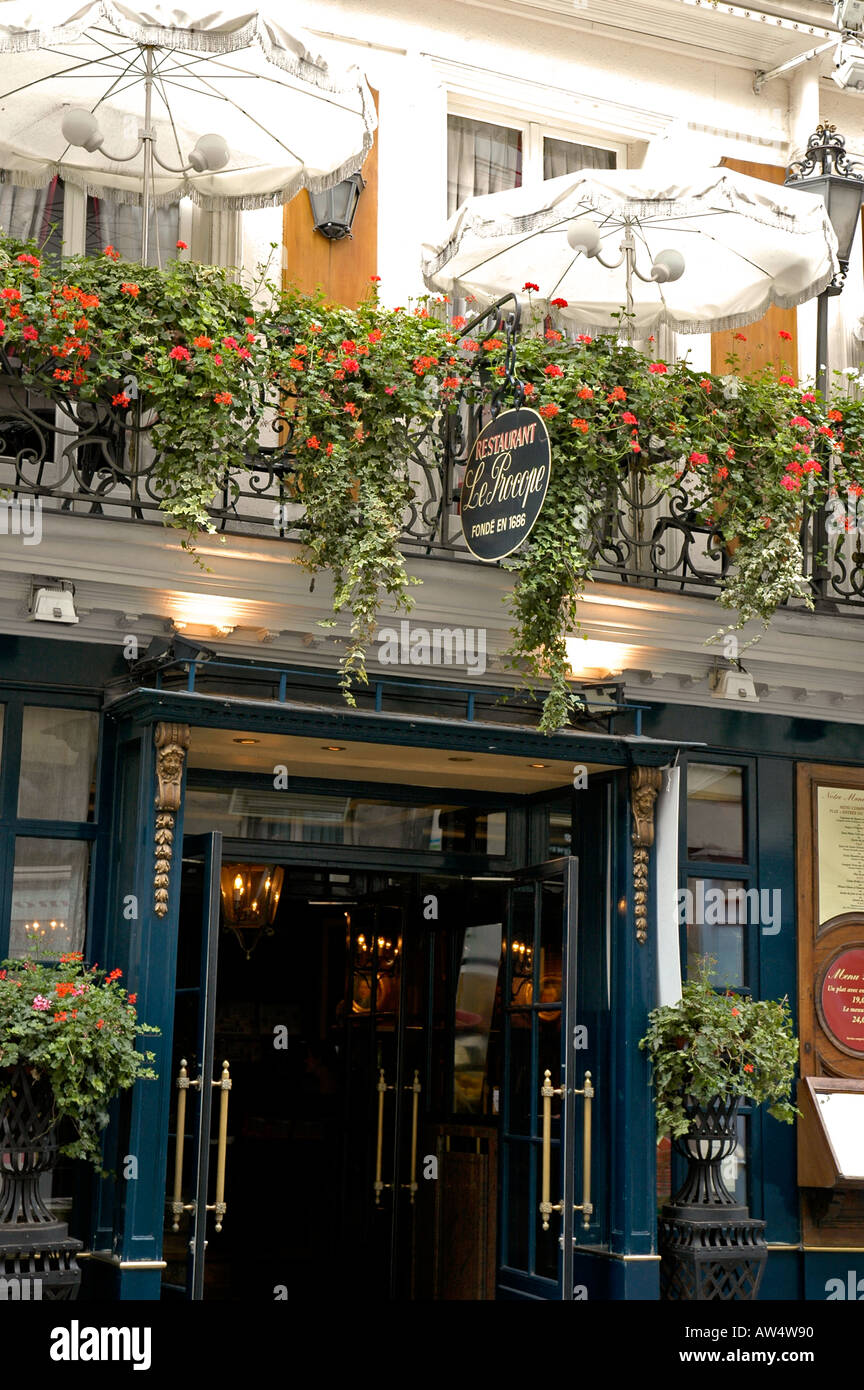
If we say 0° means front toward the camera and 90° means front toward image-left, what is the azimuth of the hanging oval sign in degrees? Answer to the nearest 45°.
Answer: approximately 45°

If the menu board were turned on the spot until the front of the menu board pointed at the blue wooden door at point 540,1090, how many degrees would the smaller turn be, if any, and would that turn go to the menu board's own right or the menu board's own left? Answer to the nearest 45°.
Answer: approximately 45° to the menu board's own right

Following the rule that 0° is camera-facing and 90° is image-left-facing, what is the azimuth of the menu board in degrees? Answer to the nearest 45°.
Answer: approximately 0°

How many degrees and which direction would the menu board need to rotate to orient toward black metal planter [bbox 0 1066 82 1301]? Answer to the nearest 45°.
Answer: approximately 45° to its right

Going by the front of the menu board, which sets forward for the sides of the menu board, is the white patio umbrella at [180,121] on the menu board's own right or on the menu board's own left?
on the menu board's own right

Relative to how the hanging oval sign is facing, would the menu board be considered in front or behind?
behind
